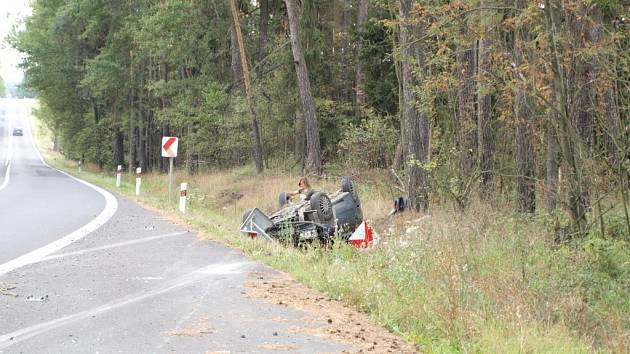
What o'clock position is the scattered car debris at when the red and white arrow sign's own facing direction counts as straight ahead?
The scattered car debris is roughly at 10 o'clock from the red and white arrow sign.

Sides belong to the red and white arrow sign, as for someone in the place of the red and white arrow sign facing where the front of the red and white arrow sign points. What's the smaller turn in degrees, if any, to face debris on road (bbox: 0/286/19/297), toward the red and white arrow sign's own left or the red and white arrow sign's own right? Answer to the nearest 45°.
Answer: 0° — it already faces it

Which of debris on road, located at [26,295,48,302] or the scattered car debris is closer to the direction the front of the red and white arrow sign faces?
the debris on road

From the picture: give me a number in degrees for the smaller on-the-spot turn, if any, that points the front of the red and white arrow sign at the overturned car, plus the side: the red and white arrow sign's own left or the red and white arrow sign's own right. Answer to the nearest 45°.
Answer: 0° — it already faces it

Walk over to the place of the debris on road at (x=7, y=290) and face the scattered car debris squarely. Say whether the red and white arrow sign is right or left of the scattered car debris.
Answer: left

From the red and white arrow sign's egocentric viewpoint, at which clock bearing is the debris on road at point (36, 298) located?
The debris on road is roughly at 12 o'clock from the red and white arrow sign.

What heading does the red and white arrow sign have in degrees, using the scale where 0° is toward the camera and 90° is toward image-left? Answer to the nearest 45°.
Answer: approximately 0°
